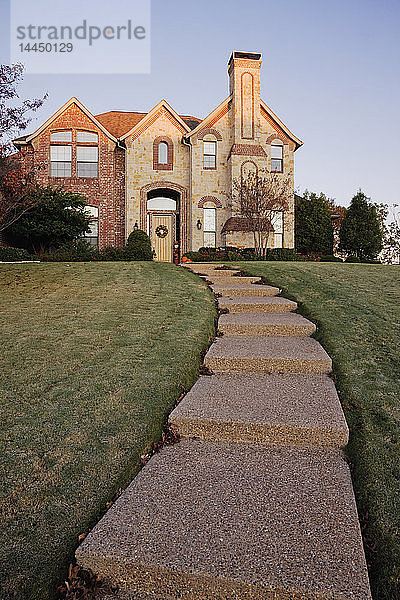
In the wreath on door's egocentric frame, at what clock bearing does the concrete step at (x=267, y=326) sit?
The concrete step is roughly at 12 o'clock from the wreath on door.

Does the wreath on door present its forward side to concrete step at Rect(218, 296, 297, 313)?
yes

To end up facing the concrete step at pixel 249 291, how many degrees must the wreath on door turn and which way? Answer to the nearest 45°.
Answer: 0° — it already faces it

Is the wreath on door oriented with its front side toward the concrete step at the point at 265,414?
yes

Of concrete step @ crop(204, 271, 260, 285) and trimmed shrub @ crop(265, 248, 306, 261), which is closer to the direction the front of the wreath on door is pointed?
the concrete step

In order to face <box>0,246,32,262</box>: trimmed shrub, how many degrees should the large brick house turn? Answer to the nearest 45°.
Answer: approximately 45° to its right

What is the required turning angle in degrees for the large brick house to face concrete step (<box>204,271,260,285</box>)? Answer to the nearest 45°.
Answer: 0° — it already faces it

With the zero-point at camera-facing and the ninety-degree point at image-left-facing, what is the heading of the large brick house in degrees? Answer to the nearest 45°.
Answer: approximately 0°

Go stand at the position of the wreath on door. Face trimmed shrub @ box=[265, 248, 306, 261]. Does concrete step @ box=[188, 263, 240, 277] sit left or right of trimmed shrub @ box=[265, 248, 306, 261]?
right

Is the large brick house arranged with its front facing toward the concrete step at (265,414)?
yes
